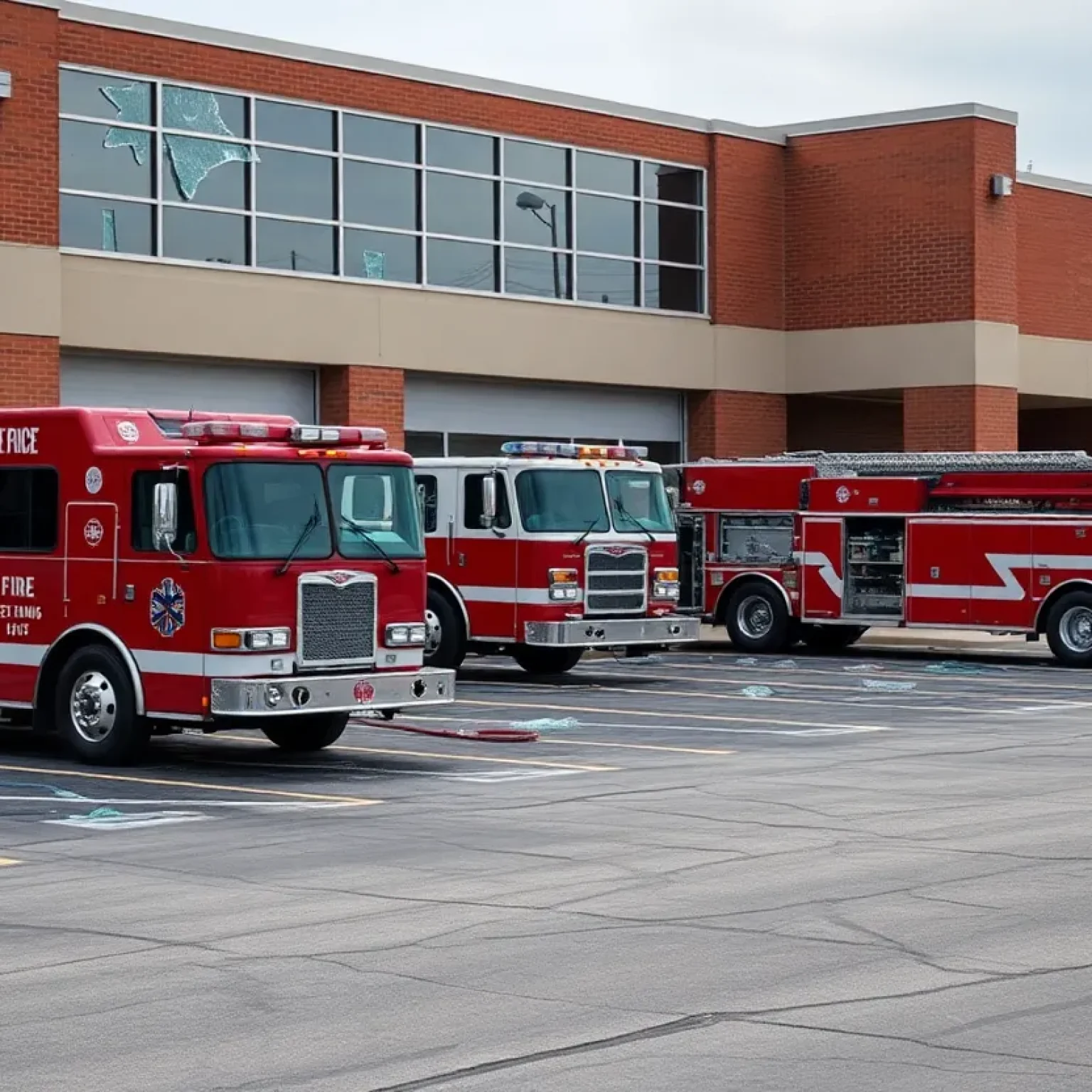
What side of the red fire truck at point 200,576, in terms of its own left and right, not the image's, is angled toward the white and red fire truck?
left

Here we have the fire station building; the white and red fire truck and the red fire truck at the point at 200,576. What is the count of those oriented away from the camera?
0

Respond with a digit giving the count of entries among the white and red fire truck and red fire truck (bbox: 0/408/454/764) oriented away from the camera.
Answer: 0

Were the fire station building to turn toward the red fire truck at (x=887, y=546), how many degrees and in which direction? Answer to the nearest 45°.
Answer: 0° — it already faces it

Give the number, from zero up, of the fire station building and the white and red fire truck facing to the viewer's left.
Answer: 0

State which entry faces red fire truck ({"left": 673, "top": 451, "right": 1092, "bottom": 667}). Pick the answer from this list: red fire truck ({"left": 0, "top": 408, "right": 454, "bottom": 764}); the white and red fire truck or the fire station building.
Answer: the fire station building

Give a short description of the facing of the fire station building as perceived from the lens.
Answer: facing the viewer and to the right of the viewer

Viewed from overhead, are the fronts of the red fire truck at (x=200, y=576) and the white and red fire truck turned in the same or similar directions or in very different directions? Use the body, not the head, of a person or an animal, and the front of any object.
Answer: same or similar directions

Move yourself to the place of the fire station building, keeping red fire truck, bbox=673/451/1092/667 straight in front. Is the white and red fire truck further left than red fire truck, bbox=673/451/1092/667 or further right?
right

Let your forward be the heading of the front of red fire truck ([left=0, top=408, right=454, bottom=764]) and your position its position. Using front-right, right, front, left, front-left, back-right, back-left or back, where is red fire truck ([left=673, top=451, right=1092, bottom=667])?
left

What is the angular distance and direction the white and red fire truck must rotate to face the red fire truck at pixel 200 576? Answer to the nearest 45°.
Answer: approximately 45° to its right

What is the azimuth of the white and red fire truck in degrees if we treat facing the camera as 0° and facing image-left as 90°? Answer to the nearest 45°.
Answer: approximately 315°

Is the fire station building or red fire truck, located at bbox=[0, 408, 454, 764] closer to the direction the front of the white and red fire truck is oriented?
the red fire truck

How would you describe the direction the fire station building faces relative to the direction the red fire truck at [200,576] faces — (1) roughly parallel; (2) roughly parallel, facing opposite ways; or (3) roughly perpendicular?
roughly parallel

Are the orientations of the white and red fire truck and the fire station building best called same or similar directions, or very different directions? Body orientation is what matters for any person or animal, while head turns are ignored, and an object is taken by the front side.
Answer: same or similar directions
